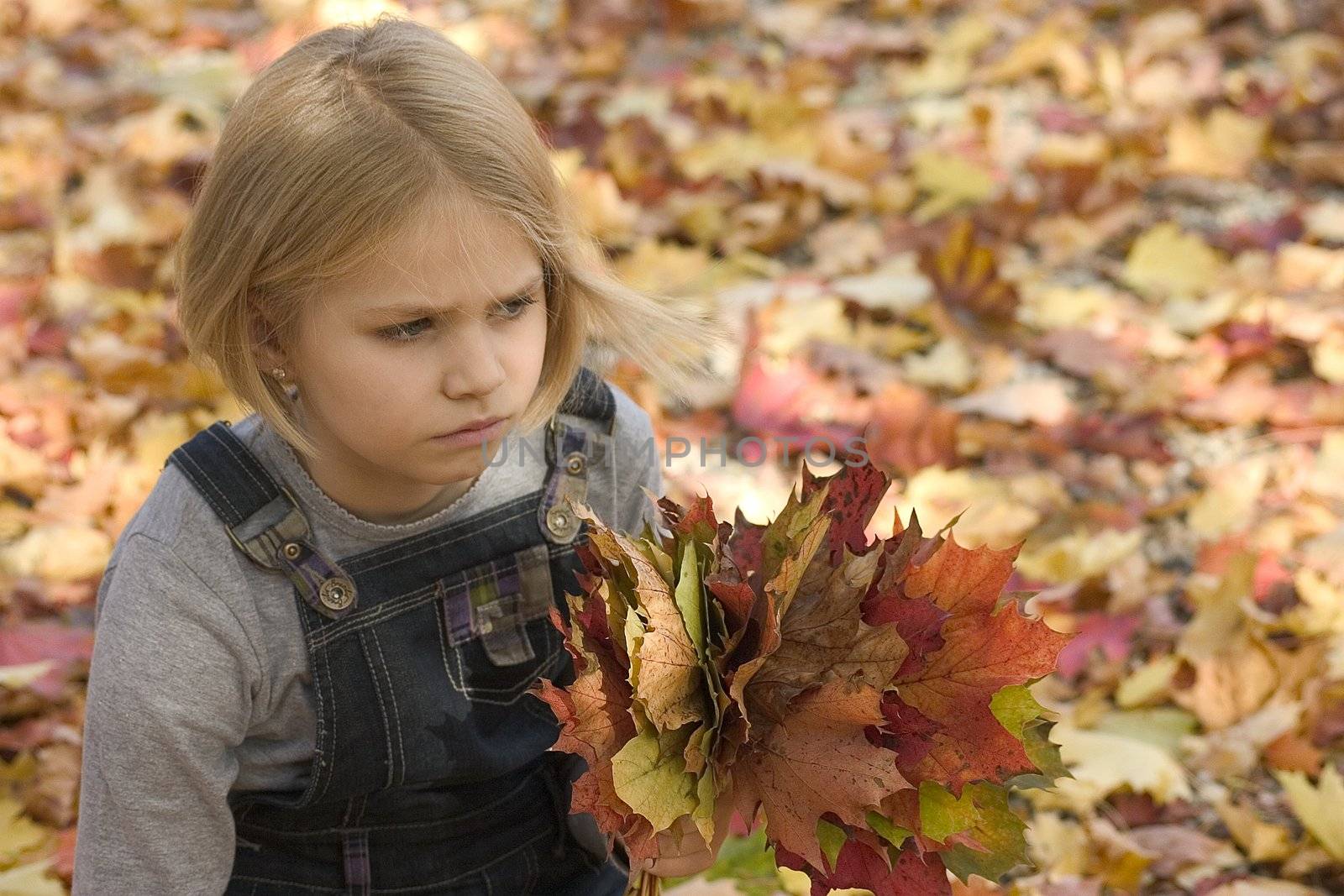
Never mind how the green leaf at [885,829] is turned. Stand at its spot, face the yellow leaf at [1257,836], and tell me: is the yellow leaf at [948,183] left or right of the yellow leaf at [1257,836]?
left

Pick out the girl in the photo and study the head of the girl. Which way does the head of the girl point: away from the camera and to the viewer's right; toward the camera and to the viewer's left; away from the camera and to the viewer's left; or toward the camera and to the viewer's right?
toward the camera and to the viewer's right

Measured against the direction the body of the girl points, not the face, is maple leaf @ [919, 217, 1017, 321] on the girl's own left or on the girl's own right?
on the girl's own left

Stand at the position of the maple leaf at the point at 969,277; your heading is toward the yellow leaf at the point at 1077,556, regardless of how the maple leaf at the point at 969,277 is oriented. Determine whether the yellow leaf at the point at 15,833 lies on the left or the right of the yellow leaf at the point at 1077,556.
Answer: right

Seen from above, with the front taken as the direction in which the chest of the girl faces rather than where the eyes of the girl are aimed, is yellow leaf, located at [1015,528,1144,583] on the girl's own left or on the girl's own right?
on the girl's own left

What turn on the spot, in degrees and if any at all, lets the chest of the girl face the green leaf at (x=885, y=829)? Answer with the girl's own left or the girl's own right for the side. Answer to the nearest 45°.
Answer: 0° — they already face it

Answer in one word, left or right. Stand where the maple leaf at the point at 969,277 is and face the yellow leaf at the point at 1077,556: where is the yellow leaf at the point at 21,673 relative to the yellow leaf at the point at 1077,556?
right

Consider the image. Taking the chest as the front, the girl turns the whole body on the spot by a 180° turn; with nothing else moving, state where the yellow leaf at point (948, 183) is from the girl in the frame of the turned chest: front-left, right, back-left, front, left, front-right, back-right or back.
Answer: right

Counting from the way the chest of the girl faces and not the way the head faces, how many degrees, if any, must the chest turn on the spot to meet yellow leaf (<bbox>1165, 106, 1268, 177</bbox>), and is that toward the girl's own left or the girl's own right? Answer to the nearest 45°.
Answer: approximately 90° to the girl's own left

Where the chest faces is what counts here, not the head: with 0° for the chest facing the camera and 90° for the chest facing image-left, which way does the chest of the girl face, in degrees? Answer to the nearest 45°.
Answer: approximately 315°

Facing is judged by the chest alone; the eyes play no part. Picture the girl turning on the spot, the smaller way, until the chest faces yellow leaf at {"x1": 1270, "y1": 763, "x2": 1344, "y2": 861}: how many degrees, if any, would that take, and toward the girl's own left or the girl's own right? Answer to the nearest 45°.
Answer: approximately 45° to the girl's own left
